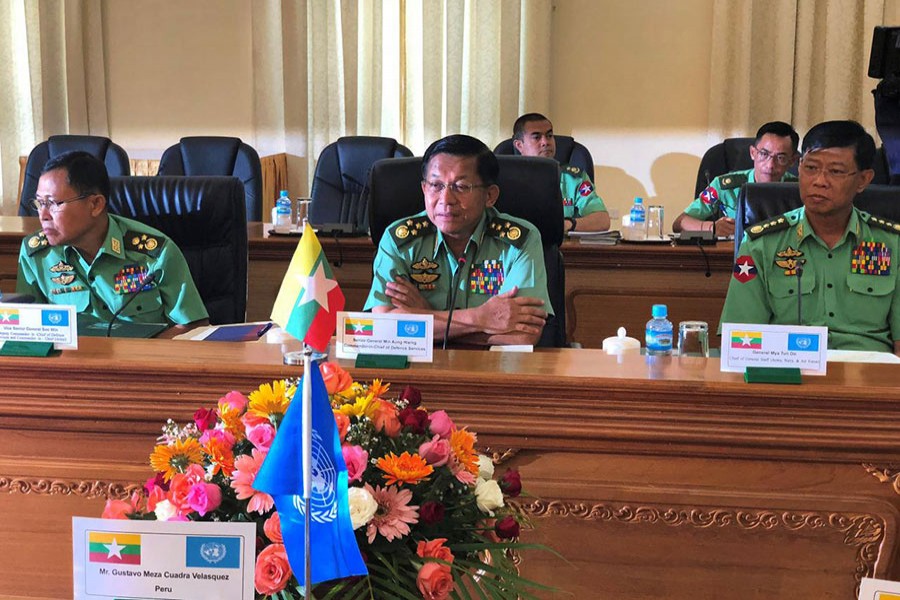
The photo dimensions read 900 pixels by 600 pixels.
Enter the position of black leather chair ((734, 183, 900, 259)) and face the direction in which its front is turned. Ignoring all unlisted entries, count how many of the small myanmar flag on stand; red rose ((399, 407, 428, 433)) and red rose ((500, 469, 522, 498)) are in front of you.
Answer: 3

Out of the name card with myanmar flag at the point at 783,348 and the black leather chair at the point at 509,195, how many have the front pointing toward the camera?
2

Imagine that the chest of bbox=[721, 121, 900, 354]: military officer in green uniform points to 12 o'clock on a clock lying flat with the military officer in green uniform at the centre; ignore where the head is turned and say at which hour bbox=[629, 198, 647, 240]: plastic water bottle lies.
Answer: The plastic water bottle is roughly at 5 o'clock from the military officer in green uniform.

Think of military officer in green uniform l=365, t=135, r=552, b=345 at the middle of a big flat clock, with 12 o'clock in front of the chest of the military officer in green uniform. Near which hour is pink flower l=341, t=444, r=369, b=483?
The pink flower is roughly at 12 o'clock from the military officer in green uniform.

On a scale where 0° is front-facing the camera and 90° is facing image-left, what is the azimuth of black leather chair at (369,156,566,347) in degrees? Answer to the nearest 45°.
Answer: approximately 0°

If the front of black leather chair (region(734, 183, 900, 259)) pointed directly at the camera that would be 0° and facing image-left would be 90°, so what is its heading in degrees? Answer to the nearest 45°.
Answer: approximately 0°
